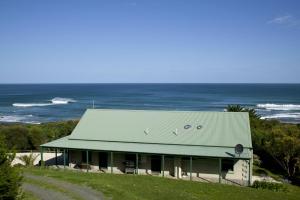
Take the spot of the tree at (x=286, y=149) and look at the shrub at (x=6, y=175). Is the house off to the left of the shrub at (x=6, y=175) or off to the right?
right

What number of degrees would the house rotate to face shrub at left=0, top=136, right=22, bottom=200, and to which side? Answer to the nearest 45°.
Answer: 0° — it already faces it

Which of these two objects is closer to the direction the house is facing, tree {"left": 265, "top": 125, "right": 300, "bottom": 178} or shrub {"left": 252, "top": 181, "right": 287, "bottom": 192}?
the shrub

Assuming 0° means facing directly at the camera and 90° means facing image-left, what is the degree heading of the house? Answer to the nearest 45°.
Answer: approximately 0°

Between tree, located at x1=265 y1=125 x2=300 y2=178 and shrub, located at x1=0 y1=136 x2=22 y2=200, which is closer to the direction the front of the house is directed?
the shrub

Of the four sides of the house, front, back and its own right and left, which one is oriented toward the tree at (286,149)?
left

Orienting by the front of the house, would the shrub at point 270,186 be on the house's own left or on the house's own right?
on the house's own left

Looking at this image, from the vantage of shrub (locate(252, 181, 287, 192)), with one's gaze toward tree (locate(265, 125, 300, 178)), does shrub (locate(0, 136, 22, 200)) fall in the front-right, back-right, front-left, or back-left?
back-left
